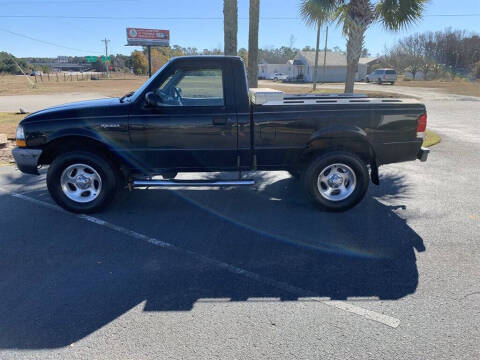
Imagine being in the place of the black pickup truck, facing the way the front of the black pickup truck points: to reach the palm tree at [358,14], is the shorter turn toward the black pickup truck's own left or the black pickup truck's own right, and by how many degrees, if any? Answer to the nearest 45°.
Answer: approximately 135° to the black pickup truck's own right

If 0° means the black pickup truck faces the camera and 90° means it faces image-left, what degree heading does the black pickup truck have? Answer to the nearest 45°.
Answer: approximately 90°

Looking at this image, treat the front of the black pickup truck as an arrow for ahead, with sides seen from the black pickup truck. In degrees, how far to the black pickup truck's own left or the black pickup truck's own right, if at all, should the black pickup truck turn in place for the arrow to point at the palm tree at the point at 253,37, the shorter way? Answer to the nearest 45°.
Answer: approximately 90° to the black pickup truck's own right

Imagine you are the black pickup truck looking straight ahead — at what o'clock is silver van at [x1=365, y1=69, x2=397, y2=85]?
The silver van is roughly at 4 o'clock from the black pickup truck.

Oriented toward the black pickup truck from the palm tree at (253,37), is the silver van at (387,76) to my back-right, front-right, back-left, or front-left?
back-left
